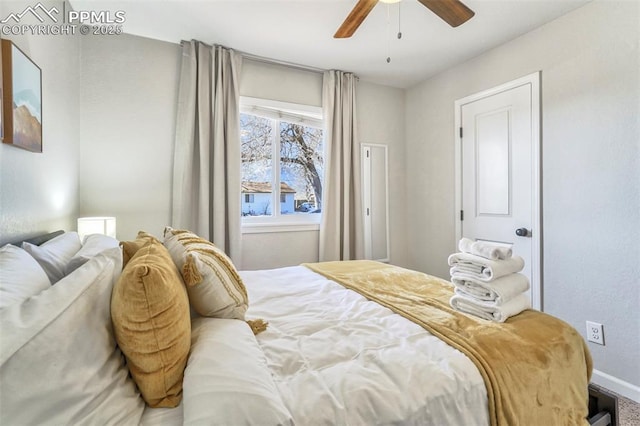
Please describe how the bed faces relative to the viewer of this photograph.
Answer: facing to the right of the viewer

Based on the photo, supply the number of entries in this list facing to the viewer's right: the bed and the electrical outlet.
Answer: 1

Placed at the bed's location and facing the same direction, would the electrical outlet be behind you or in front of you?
in front

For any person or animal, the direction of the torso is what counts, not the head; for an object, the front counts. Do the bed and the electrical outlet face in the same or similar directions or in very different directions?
very different directions

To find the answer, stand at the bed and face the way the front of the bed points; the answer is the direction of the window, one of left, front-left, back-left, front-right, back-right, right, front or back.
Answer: left

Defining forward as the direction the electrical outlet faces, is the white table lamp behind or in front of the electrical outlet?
in front

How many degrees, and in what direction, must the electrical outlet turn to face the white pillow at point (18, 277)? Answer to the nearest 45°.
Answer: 0° — it already faces it

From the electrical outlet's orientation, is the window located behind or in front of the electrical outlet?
in front

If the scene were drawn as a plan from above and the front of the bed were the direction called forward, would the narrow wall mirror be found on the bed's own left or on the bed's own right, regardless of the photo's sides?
on the bed's own left
